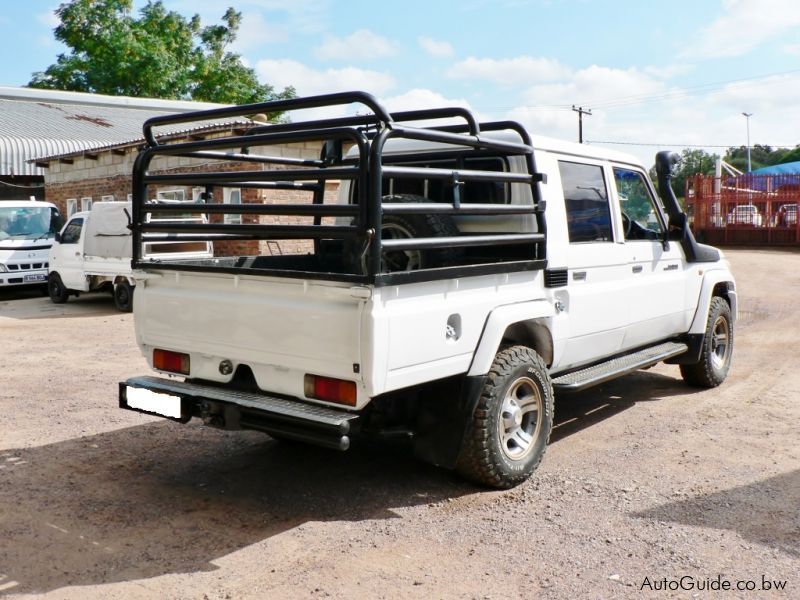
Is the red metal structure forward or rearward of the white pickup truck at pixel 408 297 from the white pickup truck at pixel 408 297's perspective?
forward

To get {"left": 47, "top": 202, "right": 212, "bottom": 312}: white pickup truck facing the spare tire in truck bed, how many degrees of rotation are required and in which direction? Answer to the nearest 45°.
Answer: approximately 135° to its left

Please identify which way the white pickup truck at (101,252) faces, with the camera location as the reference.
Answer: facing away from the viewer and to the left of the viewer

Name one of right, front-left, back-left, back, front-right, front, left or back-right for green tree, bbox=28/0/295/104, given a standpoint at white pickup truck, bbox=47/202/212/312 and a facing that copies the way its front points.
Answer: front-right

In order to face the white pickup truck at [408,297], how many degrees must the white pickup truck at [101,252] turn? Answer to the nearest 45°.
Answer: approximately 135° to its left

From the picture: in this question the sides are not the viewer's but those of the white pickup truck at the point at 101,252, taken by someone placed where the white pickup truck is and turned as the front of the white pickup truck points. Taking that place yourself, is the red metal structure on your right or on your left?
on your right

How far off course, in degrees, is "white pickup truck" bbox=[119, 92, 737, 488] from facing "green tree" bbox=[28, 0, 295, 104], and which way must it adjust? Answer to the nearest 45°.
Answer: approximately 45° to its left

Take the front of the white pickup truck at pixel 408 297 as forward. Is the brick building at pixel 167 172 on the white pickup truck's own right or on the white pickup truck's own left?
on the white pickup truck's own left

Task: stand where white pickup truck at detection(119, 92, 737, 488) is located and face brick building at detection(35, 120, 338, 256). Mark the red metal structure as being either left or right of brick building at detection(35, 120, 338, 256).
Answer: right

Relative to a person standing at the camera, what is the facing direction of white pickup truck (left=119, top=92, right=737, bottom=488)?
facing away from the viewer and to the right of the viewer

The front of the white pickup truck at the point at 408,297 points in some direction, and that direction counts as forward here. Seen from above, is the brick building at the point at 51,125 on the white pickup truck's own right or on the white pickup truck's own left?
on the white pickup truck's own left
